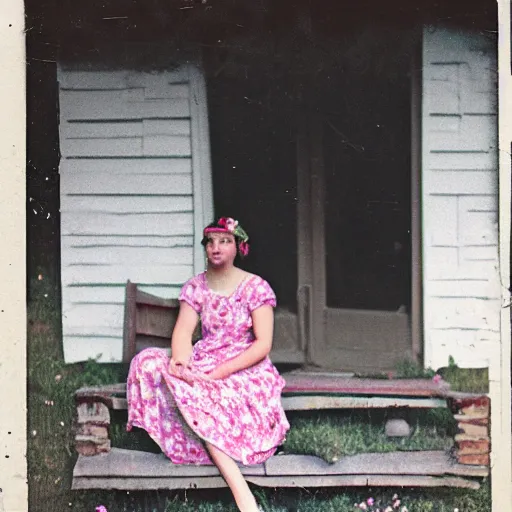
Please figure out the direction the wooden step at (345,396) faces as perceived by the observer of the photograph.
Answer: facing the viewer

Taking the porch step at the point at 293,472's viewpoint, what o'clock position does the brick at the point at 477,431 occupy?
The brick is roughly at 9 o'clock from the porch step.

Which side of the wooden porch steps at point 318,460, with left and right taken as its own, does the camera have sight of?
front

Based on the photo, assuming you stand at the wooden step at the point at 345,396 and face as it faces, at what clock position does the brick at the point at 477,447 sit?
The brick is roughly at 9 o'clock from the wooden step.

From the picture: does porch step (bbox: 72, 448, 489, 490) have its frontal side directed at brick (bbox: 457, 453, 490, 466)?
no

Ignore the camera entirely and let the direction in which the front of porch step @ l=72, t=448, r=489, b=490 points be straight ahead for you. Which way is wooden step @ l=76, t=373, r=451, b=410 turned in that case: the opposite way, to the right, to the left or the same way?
the same way

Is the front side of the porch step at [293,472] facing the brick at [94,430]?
no

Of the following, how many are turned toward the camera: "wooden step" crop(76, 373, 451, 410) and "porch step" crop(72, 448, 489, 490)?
2

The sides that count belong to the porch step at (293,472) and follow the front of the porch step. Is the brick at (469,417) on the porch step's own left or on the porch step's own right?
on the porch step's own left
